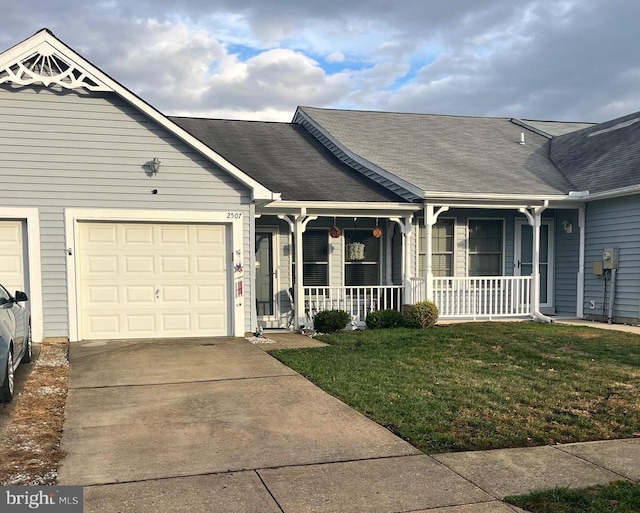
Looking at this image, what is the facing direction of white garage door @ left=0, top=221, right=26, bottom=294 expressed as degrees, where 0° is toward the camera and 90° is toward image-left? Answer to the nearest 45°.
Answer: approximately 0°

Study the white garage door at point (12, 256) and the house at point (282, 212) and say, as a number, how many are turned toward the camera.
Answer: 2

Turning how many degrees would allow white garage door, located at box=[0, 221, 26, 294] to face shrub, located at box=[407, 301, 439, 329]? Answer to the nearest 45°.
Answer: approximately 90° to its left

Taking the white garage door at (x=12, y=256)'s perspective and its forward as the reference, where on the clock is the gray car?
The gray car is roughly at 12 o'clock from the white garage door.

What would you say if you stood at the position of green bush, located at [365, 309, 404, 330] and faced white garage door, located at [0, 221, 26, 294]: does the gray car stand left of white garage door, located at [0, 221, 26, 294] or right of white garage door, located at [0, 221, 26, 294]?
left

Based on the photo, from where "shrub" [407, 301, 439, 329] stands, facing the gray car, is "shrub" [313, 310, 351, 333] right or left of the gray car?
right

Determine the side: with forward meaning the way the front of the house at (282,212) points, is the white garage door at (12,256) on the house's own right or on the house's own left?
on the house's own right

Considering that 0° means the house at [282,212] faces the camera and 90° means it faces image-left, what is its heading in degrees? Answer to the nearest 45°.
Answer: approximately 0°

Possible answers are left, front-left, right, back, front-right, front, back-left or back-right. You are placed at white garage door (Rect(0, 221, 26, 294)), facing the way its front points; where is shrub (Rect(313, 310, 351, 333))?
left
